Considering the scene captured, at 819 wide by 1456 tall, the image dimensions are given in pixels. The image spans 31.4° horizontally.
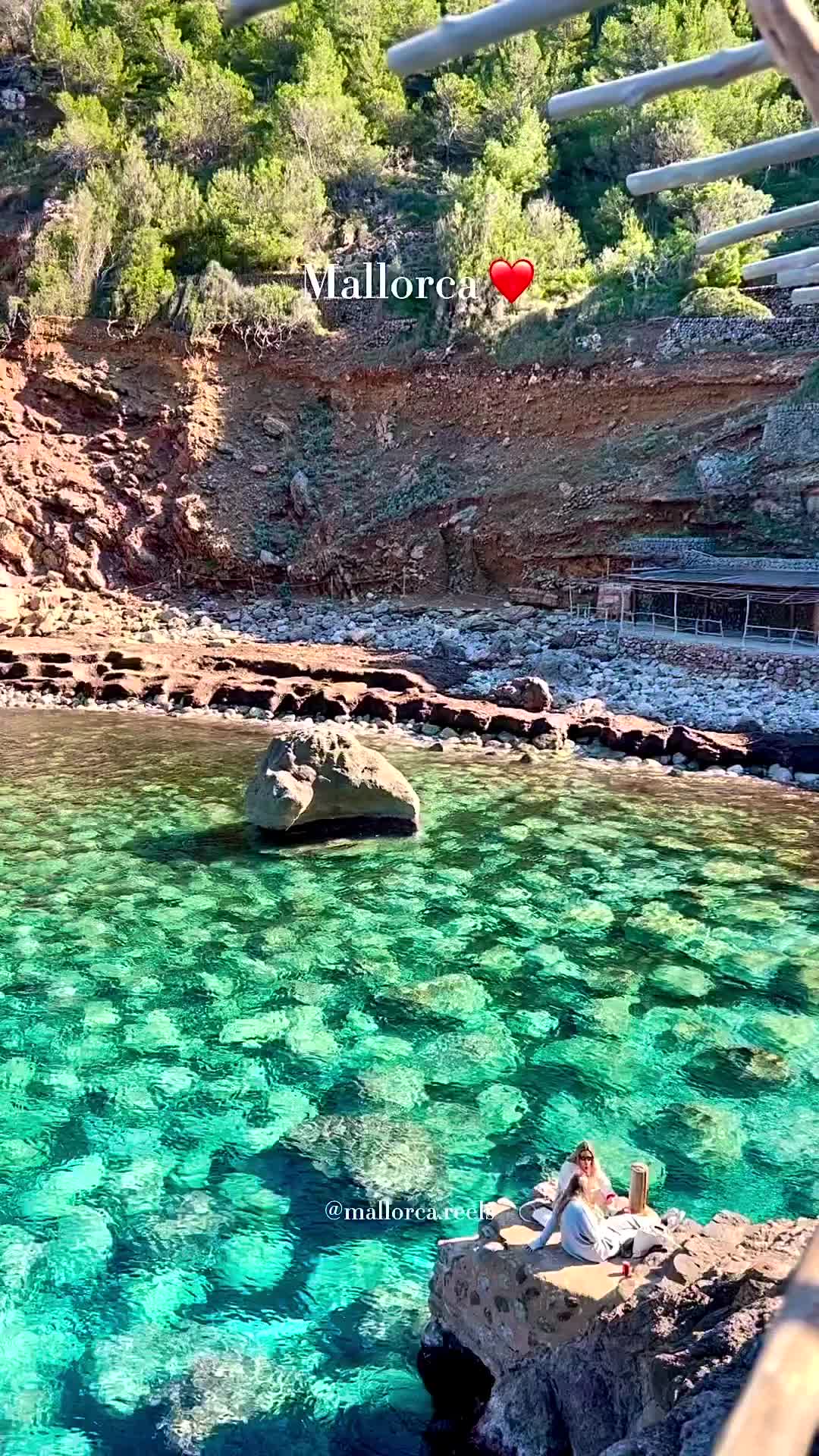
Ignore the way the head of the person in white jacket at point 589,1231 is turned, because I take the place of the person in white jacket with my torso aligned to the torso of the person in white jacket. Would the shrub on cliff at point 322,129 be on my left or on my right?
on my left

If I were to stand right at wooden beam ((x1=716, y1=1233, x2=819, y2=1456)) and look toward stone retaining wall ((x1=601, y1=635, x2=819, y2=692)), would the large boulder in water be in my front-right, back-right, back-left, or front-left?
front-left

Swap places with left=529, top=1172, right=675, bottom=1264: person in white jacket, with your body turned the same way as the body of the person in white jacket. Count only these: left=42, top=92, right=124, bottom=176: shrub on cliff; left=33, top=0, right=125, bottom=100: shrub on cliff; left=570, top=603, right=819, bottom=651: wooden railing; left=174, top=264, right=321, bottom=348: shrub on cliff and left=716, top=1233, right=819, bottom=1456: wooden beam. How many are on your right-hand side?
1

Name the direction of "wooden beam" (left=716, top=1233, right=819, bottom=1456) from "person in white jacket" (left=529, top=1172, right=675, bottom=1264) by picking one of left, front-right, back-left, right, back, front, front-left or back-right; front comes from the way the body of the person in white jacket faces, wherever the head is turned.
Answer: right
